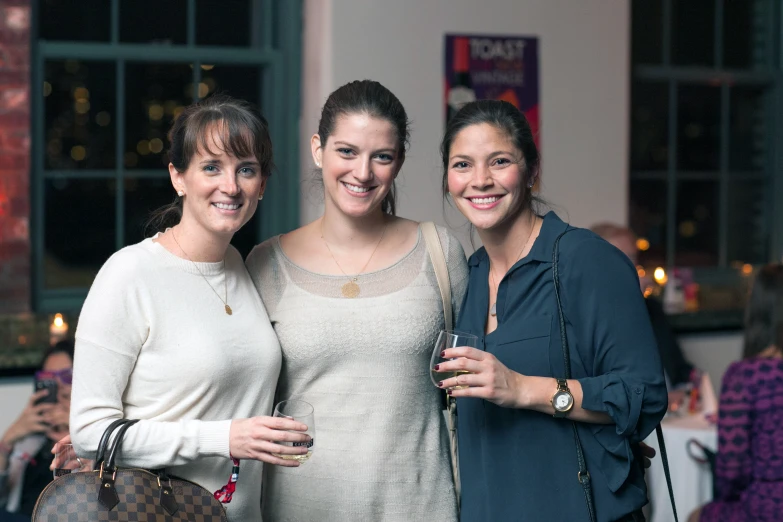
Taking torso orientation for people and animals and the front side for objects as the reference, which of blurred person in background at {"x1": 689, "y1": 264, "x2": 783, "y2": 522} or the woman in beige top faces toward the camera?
the woman in beige top

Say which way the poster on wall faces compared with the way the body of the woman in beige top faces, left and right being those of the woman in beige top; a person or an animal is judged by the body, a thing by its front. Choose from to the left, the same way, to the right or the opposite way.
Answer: the same way

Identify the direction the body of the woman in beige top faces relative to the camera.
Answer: toward the camera

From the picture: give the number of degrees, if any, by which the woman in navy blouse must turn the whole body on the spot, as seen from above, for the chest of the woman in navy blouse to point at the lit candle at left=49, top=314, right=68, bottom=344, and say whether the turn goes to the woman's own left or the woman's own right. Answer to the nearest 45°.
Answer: approximately 90° to the woman's own right

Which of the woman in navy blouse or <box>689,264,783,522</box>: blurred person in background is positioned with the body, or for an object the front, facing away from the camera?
the blurred person in background

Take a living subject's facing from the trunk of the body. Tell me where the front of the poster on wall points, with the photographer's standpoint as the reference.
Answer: facing the viewer

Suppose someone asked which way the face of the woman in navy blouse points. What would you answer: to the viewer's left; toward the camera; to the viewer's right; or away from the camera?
toward the camera

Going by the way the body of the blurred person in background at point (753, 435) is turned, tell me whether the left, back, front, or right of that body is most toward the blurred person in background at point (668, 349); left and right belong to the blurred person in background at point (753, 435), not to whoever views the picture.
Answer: front

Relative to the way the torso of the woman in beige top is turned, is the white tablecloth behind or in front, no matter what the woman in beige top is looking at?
behind

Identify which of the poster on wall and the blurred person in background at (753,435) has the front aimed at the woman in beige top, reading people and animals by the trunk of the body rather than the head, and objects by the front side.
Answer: the poster on wall

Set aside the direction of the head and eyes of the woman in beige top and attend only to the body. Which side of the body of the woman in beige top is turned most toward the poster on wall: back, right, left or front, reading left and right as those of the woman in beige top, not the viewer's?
back

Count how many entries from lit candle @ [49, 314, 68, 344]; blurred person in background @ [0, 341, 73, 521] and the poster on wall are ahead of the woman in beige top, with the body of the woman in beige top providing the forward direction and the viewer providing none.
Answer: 0

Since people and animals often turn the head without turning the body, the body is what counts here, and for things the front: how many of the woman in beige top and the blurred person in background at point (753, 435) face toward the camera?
1

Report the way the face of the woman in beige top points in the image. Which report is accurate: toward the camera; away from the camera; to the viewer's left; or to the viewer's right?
toward the camera
